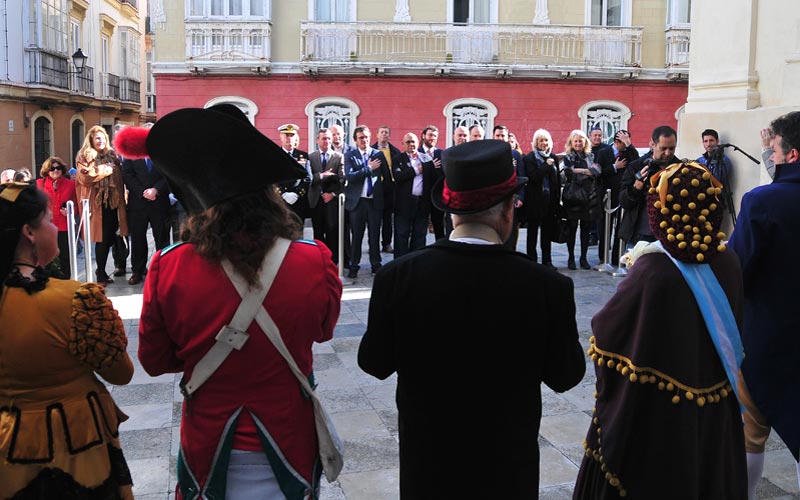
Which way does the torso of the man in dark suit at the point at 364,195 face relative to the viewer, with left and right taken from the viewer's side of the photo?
facing the viewer

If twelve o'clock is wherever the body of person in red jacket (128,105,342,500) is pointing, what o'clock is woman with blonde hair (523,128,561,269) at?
The woman with blonde hair is roughly at 1 o'clock from the person in red jacket.

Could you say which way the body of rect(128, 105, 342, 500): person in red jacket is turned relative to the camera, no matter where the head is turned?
away from the camera

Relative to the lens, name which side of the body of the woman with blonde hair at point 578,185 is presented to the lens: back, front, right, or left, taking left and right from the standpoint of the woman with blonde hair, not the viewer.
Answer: front

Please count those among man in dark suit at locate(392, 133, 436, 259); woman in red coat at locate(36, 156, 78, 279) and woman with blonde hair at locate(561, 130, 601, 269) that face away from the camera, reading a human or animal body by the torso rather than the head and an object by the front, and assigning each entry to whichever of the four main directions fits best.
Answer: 0

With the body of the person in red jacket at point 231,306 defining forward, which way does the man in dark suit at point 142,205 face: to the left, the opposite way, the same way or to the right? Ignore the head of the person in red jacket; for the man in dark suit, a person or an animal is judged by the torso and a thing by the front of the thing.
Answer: the opposite way

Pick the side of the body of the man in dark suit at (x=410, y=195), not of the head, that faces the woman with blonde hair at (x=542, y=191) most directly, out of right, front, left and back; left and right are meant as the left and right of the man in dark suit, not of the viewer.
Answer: left

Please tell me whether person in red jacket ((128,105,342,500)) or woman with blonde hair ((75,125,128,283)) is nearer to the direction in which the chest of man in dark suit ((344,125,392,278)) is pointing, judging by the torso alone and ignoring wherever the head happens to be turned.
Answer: the person in red jacket

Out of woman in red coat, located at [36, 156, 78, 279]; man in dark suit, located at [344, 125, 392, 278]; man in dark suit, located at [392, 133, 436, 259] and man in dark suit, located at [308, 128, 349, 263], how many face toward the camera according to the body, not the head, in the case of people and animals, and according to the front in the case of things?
4

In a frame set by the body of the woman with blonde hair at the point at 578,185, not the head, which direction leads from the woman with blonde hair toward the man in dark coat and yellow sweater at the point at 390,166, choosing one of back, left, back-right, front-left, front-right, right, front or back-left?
right

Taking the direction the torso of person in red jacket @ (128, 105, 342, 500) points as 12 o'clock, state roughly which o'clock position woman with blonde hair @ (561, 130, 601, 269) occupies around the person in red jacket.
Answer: The woman with blonde hair is roughly at 1 o'clock from the person in red jacket.

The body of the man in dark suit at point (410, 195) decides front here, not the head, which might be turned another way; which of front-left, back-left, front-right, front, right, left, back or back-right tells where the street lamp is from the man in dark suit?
back-right

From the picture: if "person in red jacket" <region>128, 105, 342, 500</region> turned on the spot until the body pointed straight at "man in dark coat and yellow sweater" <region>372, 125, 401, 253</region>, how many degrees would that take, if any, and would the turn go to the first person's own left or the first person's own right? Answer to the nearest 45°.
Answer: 0° — they already face them

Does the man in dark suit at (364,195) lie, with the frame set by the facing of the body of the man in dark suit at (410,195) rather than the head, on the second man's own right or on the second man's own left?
on the second man's own right

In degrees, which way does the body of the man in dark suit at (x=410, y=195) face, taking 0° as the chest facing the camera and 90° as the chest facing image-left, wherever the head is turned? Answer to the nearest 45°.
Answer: approximately 0°
